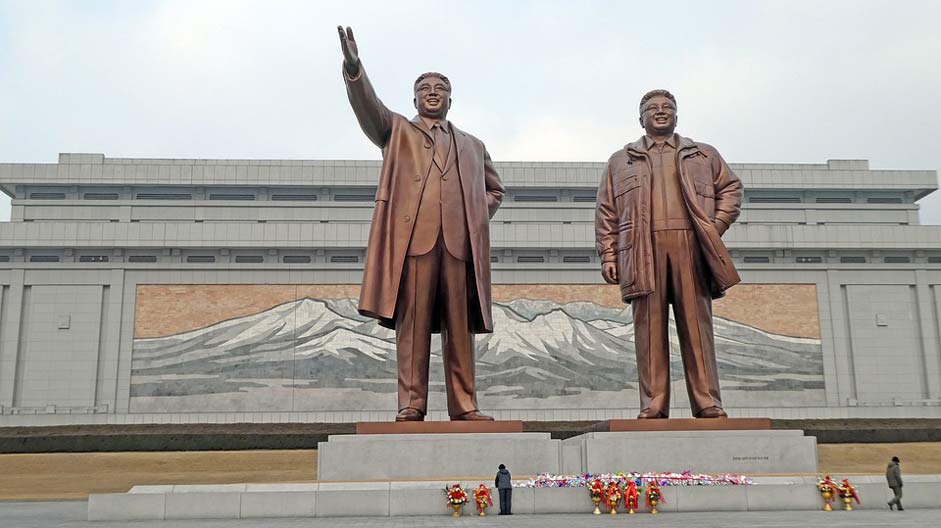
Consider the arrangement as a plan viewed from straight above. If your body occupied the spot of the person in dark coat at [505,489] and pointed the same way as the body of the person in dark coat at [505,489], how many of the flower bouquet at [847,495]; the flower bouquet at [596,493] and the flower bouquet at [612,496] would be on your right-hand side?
3

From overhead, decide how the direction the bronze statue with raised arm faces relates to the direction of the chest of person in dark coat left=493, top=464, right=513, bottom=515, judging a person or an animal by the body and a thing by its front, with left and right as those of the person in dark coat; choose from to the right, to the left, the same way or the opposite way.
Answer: the opposite way

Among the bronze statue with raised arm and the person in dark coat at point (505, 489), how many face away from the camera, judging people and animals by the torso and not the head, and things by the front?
1

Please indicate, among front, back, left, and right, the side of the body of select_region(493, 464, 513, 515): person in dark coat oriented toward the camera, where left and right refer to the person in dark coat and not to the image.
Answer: back

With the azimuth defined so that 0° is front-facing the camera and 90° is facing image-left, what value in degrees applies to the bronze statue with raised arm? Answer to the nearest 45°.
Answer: approximately 0°

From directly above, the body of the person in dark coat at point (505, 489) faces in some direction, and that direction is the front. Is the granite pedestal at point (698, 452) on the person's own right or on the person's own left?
on the person's own right

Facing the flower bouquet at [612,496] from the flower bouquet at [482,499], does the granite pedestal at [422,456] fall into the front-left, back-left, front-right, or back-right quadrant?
back-left

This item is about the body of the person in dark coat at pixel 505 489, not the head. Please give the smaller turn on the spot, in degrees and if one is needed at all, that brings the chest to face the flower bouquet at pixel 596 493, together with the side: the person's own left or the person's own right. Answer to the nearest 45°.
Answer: approximately 90° to the person's own right
